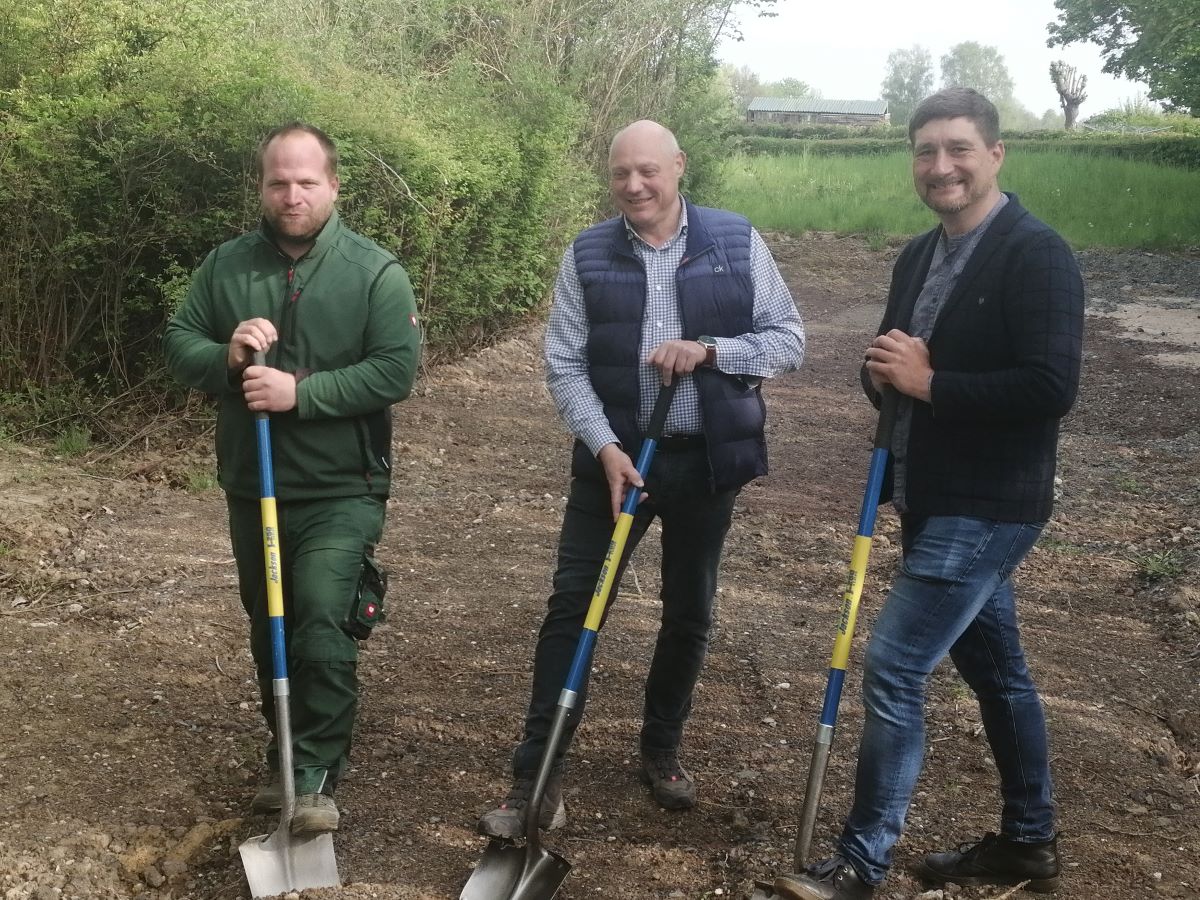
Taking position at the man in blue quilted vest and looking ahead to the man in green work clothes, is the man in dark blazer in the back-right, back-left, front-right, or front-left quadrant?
back-left

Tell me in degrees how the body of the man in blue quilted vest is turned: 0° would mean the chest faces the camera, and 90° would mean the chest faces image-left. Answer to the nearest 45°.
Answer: approximately 0°

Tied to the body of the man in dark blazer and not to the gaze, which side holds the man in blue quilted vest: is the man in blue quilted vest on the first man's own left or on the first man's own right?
on the first man's own right

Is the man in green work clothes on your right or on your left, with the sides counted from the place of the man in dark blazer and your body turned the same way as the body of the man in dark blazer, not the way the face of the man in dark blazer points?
on your right

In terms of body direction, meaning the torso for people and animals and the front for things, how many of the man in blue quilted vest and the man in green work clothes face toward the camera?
2

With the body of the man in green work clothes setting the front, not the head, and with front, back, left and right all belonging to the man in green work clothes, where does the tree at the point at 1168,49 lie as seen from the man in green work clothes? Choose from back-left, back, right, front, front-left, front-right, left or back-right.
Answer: back-left

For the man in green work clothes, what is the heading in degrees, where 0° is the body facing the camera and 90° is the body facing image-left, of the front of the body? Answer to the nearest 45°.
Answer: approximately 0°

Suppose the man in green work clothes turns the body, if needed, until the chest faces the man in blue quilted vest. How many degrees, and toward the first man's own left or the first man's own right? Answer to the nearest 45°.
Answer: approximately 90° to the first man's own left

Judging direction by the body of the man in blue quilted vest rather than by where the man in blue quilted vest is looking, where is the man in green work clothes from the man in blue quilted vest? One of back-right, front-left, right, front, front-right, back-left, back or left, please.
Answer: right

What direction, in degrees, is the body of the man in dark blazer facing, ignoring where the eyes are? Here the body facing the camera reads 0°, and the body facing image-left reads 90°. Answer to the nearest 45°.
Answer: approximately 45°

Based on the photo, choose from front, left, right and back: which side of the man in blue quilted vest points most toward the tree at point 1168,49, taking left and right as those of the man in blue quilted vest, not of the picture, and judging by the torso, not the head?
back

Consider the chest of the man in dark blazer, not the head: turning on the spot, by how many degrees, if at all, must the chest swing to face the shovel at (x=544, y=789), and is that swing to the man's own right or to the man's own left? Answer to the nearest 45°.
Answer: approximately 45° to the man's own right
